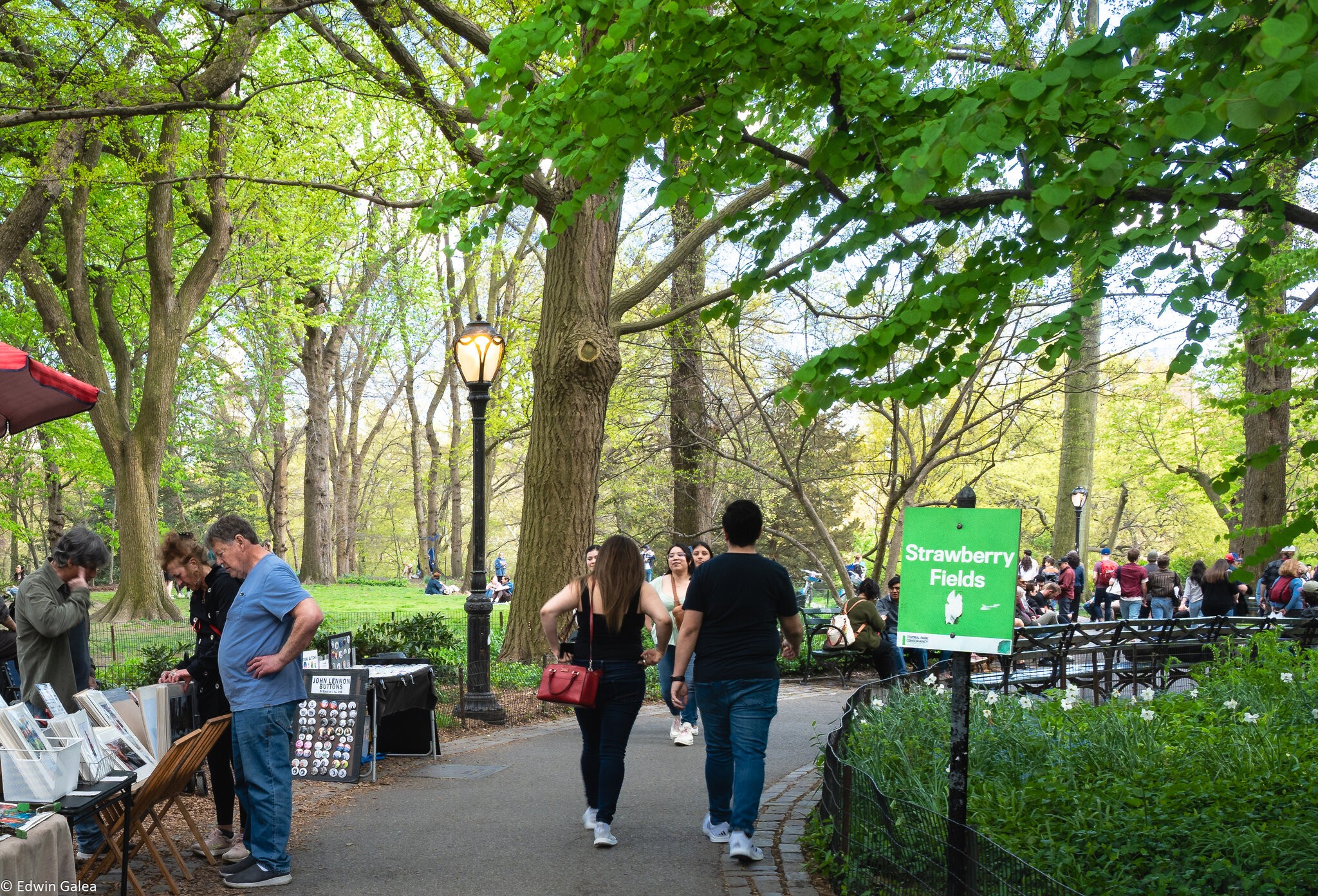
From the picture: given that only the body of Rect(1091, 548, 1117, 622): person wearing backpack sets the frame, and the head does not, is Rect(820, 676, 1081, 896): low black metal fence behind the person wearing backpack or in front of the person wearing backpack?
behind

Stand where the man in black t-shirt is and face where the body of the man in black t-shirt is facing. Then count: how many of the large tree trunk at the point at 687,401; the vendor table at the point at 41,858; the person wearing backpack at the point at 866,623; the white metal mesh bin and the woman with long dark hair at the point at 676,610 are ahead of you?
3

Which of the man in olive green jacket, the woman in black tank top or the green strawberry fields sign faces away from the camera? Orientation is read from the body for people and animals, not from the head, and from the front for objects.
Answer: the woman in black tank top

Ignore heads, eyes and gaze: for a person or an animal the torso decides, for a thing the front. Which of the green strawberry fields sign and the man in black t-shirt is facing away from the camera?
the man in black t-shirt

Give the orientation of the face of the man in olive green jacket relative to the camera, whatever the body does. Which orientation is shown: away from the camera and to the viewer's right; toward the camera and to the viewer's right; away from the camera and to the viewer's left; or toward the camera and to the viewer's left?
toward the camera and to the viewer's right

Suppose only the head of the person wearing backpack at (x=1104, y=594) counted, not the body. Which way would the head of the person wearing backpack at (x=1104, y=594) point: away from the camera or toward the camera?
away from the camera

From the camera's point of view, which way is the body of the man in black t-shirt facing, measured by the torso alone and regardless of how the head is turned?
away from the camera

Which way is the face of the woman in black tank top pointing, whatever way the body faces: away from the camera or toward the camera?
away from the camera

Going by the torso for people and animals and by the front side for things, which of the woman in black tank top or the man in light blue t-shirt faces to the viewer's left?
the man in light blue t-shirt

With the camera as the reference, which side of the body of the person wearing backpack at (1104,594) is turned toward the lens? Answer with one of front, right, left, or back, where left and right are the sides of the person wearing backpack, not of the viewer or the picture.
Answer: back

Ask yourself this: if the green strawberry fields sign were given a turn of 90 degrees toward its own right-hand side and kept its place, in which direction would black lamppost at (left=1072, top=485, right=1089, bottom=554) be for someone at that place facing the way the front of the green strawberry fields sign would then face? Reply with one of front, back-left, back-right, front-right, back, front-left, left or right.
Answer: right

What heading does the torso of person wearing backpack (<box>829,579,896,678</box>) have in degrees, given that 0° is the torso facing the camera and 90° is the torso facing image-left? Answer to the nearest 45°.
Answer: approximately 225°
